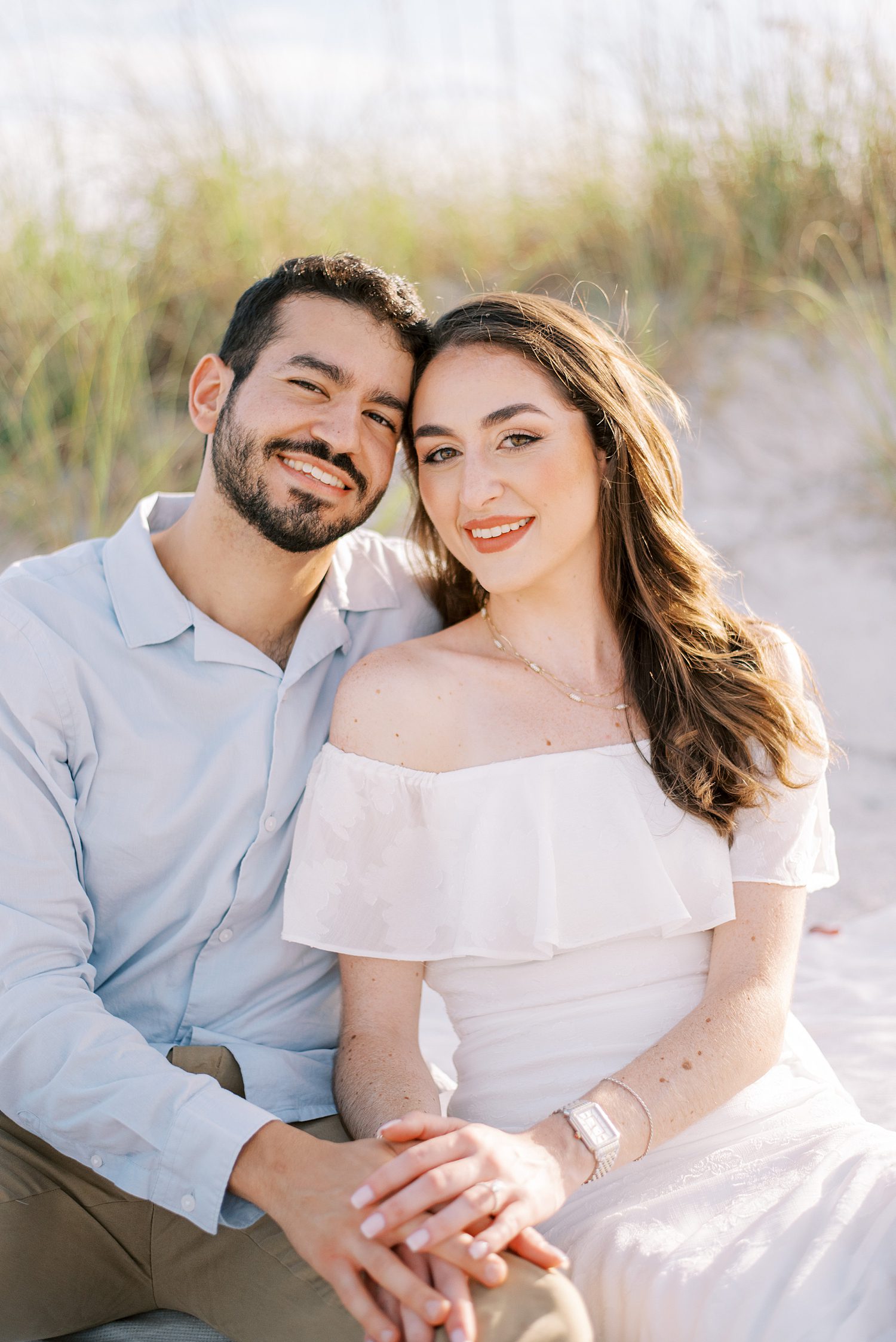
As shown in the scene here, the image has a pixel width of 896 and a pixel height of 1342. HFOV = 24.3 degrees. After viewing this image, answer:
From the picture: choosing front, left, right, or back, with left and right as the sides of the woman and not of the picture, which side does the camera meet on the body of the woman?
front

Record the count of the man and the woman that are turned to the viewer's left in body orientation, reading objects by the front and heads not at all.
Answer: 0
